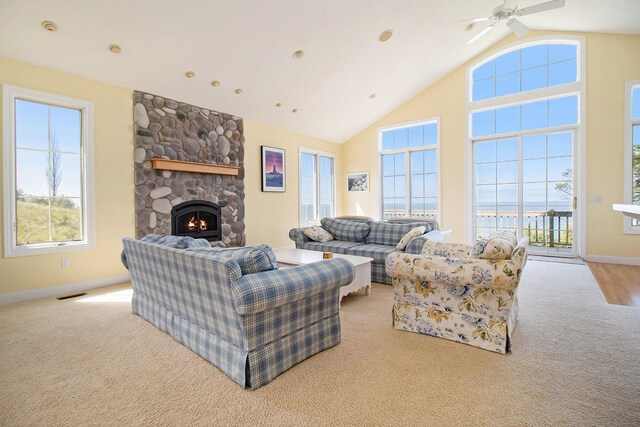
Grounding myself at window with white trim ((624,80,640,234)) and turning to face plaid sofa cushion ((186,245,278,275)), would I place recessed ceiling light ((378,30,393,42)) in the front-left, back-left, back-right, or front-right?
front-right

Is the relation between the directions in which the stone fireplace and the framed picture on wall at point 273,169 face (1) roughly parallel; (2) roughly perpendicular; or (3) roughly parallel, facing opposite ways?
roughly parallel

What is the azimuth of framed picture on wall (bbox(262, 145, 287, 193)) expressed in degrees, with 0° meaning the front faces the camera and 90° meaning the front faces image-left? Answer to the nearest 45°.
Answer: approximately 315°

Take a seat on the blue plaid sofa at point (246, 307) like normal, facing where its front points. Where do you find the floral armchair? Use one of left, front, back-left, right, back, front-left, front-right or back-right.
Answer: front-right

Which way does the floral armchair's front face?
to the viewer's left

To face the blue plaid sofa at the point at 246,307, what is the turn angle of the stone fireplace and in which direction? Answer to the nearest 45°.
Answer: approximately 45° to its right

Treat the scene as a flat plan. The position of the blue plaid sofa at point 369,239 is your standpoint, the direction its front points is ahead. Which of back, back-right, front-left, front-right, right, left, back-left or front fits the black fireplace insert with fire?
front-right

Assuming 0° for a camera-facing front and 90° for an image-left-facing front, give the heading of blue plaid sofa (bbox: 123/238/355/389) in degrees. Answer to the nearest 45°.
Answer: approximately 225°

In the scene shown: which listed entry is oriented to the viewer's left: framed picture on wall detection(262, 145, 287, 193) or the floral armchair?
the floral armchair

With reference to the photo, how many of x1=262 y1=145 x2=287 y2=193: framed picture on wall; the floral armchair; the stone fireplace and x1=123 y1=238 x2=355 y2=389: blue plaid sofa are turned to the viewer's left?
1

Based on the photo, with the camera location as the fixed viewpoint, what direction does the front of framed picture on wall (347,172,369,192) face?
facing the viewer and to the left of the viewer

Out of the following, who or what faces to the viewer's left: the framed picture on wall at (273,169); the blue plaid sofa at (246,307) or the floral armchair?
the floral armchair
